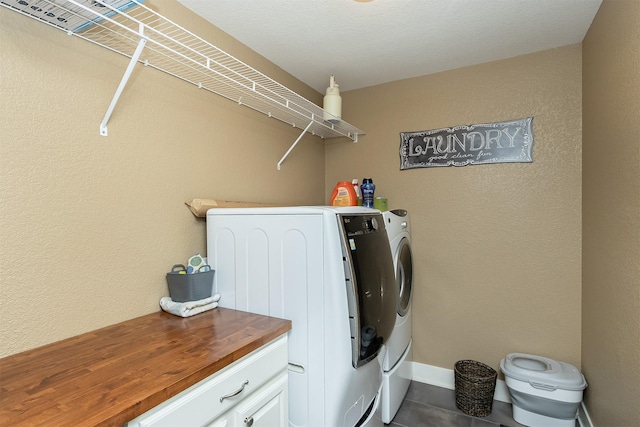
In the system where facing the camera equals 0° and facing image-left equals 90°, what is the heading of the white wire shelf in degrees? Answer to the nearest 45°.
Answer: approximately 315°

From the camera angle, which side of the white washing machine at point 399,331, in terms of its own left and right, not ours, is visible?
right

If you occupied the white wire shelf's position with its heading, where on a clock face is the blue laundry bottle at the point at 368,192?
The blue laundry bottle is roughly at 10 o'clock from the white wire shelf.

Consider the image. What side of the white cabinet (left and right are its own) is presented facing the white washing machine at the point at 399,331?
left
